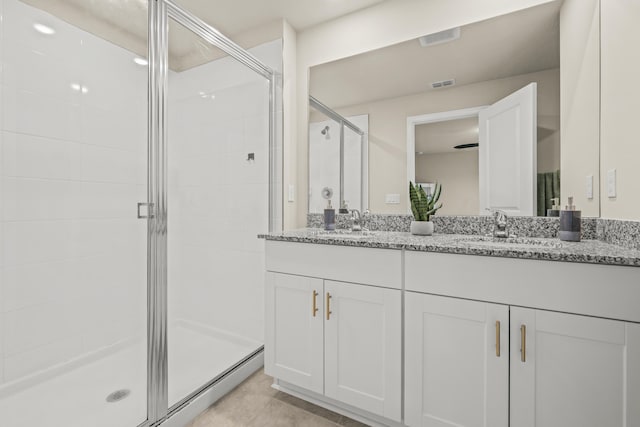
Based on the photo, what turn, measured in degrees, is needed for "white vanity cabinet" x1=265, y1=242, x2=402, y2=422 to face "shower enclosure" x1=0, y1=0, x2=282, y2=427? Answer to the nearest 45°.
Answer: approximately 45° to its right

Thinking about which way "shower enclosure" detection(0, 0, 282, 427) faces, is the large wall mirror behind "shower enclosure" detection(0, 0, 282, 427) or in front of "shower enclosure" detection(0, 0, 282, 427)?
in front

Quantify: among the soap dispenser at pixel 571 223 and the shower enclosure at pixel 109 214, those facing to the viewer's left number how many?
0

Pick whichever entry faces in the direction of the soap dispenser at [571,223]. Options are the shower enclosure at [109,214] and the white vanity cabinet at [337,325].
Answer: the shower enclosure

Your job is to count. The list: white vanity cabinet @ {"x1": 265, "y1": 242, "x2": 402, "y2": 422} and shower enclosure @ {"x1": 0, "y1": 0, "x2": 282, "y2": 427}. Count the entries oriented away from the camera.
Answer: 0

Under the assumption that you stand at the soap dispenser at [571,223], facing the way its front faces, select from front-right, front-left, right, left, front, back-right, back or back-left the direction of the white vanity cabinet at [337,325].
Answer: front-right

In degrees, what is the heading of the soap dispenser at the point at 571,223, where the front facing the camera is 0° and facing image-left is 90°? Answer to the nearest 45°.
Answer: approximately 0°

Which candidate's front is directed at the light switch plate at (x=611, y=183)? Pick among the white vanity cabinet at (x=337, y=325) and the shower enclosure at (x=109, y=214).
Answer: the shower enclosure

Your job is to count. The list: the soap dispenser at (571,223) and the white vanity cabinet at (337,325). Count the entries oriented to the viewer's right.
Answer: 0

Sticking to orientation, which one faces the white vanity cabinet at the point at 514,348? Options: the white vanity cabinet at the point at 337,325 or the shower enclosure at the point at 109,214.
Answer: the shower enclosure

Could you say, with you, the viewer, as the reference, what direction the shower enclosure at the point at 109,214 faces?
facing the viewer and to the right of the viewer

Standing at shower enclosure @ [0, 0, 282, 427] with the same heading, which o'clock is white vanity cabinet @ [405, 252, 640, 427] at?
The white vanity cabinet is roughly at 12 o'clock from the shower enclosure.

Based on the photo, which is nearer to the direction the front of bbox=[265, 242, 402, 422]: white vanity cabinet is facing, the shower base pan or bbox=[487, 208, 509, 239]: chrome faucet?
the shower base pan
